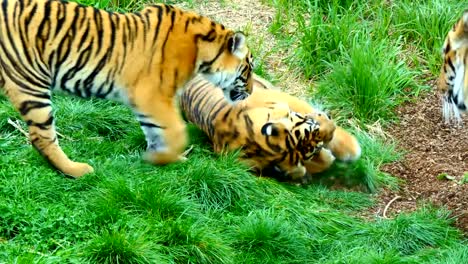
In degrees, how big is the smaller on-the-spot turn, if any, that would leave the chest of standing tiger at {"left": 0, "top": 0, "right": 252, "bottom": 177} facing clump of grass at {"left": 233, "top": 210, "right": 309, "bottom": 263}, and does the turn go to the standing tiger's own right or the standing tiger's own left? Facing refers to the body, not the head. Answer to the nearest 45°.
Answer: approximately 45° to the standing tiger's own right

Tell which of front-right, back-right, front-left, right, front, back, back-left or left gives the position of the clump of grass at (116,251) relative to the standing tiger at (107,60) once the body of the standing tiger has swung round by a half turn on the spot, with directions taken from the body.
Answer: left

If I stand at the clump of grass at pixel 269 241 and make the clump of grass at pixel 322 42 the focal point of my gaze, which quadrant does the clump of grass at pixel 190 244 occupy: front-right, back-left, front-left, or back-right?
back-left

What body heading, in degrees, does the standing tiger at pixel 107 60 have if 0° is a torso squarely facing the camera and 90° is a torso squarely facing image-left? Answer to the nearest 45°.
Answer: approximately 270°
